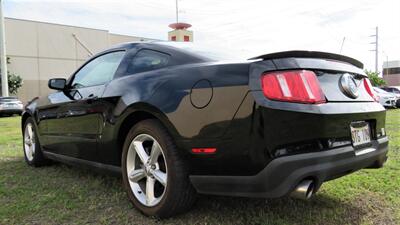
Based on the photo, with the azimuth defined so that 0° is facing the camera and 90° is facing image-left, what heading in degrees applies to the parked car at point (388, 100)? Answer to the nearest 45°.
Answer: approximately 315°

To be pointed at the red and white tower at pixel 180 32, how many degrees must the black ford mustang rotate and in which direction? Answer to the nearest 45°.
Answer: approximately 45° to its right

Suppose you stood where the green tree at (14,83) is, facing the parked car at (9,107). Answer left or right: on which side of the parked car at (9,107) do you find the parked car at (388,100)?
left

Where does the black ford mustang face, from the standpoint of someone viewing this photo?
facing away from the viewer and to the left of the viewer

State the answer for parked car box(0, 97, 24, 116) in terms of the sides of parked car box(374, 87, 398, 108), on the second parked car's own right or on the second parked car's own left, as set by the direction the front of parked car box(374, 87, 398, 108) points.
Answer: on the second parked car's own right

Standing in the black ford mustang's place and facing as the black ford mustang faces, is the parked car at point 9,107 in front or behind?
in front

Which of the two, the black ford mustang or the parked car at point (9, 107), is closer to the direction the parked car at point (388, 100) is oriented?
the black ford mustang

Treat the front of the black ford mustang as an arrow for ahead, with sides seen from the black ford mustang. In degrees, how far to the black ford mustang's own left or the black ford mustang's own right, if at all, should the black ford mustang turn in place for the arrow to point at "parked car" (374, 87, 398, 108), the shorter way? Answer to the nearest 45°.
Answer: approximately 90° to the black ford mustang's own right

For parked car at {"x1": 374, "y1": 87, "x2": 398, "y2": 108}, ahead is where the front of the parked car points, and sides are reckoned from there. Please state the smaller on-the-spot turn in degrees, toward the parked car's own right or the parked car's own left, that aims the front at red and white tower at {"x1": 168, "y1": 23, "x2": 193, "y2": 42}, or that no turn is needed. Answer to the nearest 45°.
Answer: approximately 180°

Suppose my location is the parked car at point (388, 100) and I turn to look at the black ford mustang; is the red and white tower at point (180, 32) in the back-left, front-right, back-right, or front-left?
back-right

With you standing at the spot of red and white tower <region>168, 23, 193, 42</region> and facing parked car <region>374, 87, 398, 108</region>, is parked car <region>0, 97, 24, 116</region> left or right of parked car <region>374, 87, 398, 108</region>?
right

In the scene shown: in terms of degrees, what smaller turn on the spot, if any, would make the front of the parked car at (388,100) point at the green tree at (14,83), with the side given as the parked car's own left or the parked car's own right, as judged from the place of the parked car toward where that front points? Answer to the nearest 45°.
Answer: approximately 135° to the parked car's own right
